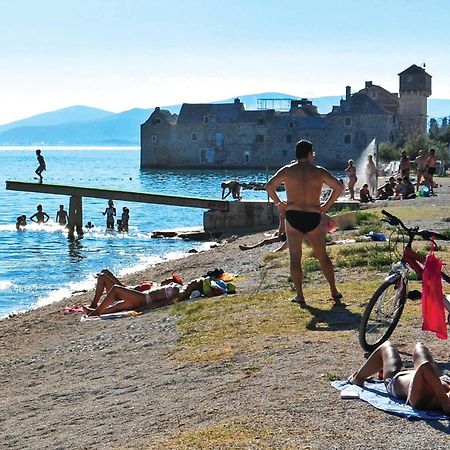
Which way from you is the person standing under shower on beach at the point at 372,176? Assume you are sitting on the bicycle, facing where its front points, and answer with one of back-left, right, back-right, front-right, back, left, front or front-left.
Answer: back-right

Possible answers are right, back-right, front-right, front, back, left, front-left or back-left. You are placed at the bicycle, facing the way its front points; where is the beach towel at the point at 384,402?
front-left

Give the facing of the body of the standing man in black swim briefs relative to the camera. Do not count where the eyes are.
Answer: away from the camera

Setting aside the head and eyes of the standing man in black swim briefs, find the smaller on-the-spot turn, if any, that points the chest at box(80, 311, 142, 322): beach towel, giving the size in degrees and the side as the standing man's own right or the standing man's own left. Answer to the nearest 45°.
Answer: approximately 45° to the standing man's own left
